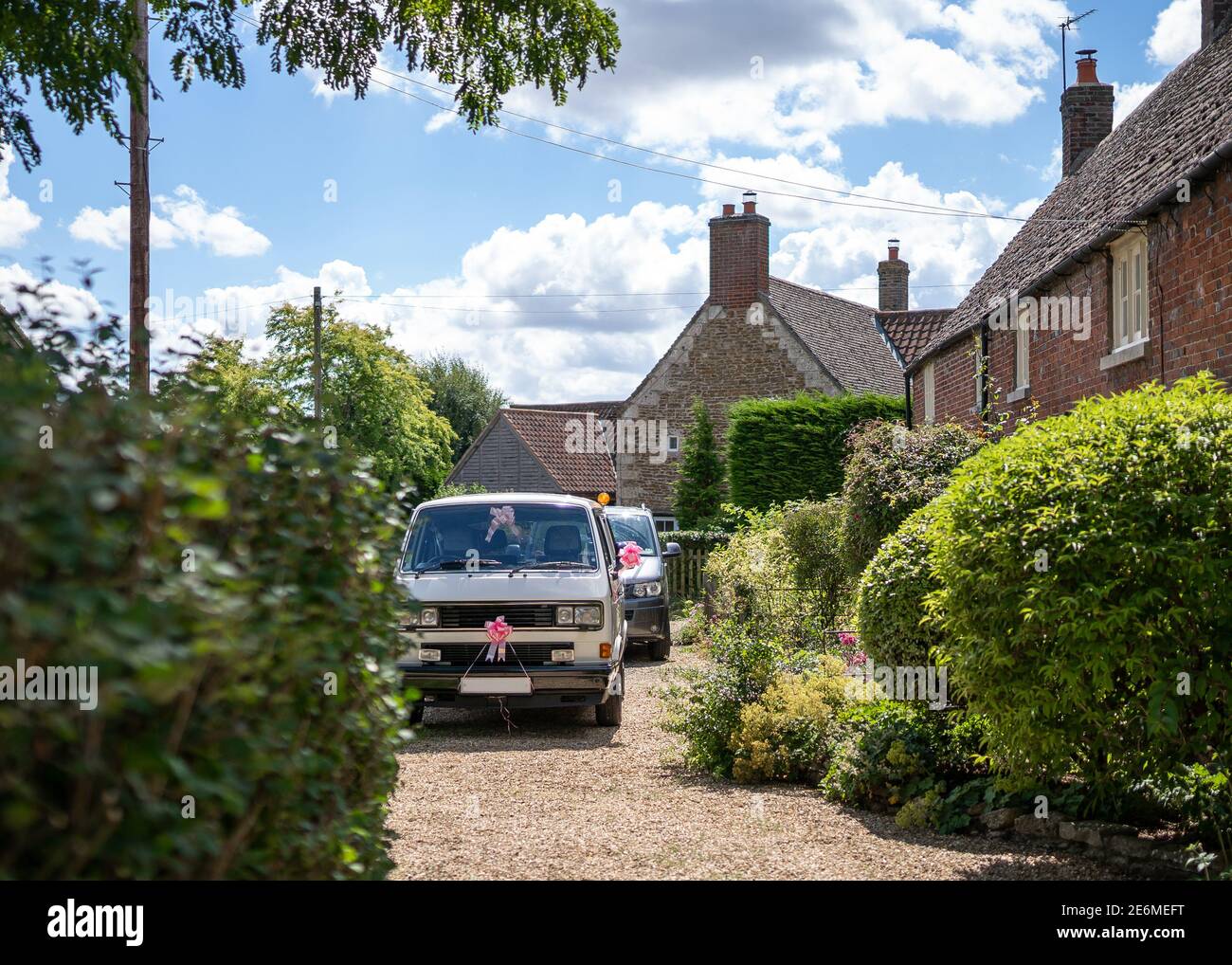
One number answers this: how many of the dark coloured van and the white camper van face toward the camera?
2

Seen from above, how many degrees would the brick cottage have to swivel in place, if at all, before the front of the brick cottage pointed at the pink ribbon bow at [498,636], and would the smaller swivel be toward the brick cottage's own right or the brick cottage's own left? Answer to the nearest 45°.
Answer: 0° — it already faces it

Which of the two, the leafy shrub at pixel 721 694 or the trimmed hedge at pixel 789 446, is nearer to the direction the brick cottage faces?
the leafy shrub

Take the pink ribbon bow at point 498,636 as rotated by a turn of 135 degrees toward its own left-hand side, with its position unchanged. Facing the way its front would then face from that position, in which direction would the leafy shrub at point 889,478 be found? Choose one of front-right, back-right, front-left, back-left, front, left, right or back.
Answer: front

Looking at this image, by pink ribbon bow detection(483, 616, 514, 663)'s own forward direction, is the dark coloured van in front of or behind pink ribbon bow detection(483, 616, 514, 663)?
behind

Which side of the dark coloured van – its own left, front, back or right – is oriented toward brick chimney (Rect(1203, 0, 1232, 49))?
left
